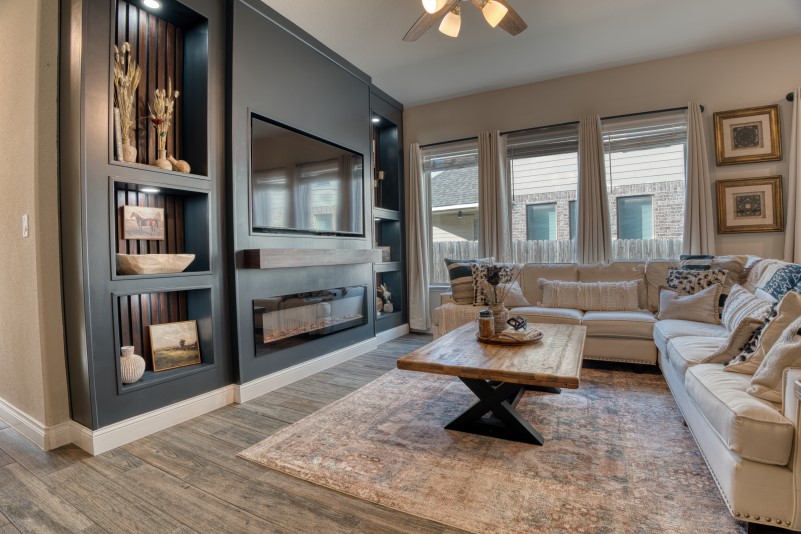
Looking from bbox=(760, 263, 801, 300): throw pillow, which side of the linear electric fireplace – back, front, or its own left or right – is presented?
front

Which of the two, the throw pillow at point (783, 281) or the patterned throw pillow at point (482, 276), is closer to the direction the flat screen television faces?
the throw pillow

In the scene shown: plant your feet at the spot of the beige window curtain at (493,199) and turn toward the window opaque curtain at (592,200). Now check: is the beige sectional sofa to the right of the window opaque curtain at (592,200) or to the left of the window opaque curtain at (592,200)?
right

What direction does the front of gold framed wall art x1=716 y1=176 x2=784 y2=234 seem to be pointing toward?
toward the camera

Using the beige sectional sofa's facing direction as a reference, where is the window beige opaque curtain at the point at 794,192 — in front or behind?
behind

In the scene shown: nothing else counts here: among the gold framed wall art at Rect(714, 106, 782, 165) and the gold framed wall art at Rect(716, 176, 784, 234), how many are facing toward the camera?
2

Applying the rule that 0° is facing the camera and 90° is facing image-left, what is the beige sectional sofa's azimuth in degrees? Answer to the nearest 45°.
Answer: approximately 45°

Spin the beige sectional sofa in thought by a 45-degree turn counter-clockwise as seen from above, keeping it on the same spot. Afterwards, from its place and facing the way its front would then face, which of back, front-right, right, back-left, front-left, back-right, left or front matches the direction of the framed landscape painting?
right

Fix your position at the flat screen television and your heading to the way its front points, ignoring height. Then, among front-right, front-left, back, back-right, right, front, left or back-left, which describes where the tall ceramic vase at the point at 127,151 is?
right

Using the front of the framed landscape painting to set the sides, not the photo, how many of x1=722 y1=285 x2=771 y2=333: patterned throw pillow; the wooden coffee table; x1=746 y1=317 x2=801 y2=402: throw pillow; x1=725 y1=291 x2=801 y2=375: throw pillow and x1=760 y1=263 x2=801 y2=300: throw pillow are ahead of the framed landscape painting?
5

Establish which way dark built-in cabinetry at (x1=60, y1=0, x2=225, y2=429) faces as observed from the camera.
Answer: facing the viewer and to the right of the viewer

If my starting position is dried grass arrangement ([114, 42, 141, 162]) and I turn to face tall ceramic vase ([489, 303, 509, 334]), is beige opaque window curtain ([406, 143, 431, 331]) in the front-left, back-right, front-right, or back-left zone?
front-left

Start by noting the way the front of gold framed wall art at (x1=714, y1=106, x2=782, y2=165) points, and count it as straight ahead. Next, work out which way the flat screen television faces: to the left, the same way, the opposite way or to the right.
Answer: to the left

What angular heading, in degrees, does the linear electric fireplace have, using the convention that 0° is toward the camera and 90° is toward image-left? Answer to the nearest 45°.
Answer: approximately 315°

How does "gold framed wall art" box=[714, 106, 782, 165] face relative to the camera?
toward the camera

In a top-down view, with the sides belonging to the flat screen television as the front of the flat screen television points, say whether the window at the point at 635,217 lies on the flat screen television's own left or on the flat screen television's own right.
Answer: on the flat screen television's own left

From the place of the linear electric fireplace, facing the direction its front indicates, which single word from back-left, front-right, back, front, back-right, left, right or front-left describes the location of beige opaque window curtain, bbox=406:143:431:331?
left
